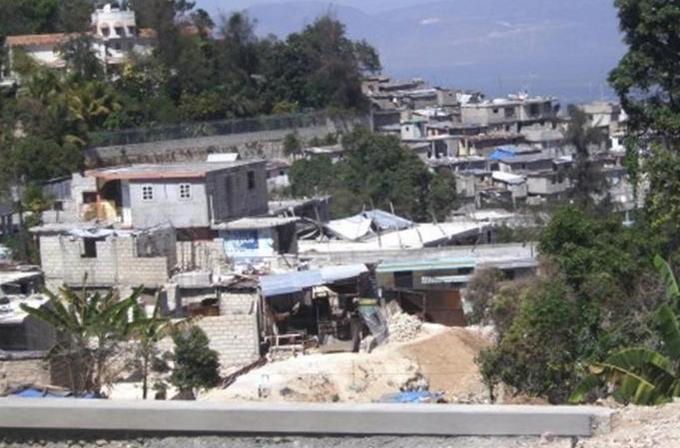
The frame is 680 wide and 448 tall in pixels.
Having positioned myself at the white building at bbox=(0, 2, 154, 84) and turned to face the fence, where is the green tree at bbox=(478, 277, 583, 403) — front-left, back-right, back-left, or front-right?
front-right

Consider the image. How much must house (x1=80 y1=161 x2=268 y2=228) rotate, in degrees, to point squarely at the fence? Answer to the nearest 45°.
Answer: approximately 135° to its right

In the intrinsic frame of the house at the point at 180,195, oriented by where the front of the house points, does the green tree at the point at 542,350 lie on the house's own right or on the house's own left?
on the house's own left

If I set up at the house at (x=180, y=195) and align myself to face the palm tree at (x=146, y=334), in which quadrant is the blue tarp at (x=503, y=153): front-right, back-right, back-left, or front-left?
back-left

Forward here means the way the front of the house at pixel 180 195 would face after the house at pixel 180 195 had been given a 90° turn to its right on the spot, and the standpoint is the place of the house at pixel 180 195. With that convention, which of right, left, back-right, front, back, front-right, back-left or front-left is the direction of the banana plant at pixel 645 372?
back-left

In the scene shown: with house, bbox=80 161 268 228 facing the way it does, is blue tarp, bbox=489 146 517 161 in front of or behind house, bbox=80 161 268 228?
behind

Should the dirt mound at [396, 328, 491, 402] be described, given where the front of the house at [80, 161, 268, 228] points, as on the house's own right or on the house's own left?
on the house's own left

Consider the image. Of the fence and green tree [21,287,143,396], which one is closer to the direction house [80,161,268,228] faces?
the green tree

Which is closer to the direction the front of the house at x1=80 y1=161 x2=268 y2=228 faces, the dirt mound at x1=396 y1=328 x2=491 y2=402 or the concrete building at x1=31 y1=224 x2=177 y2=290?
the concrete building

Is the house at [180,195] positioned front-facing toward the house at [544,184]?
no

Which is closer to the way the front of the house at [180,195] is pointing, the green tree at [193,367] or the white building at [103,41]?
the green tree

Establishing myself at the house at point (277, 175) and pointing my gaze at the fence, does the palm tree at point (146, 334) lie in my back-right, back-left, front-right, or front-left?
back-left

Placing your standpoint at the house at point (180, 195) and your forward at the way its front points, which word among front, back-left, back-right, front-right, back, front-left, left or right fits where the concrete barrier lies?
front-left

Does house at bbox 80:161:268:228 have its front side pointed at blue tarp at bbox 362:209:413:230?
no

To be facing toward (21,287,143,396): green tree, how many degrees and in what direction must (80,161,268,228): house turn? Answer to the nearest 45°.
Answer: approximately 45° to its left

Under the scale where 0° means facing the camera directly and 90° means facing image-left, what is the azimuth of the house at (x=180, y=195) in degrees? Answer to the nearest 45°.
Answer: approximately 45°
